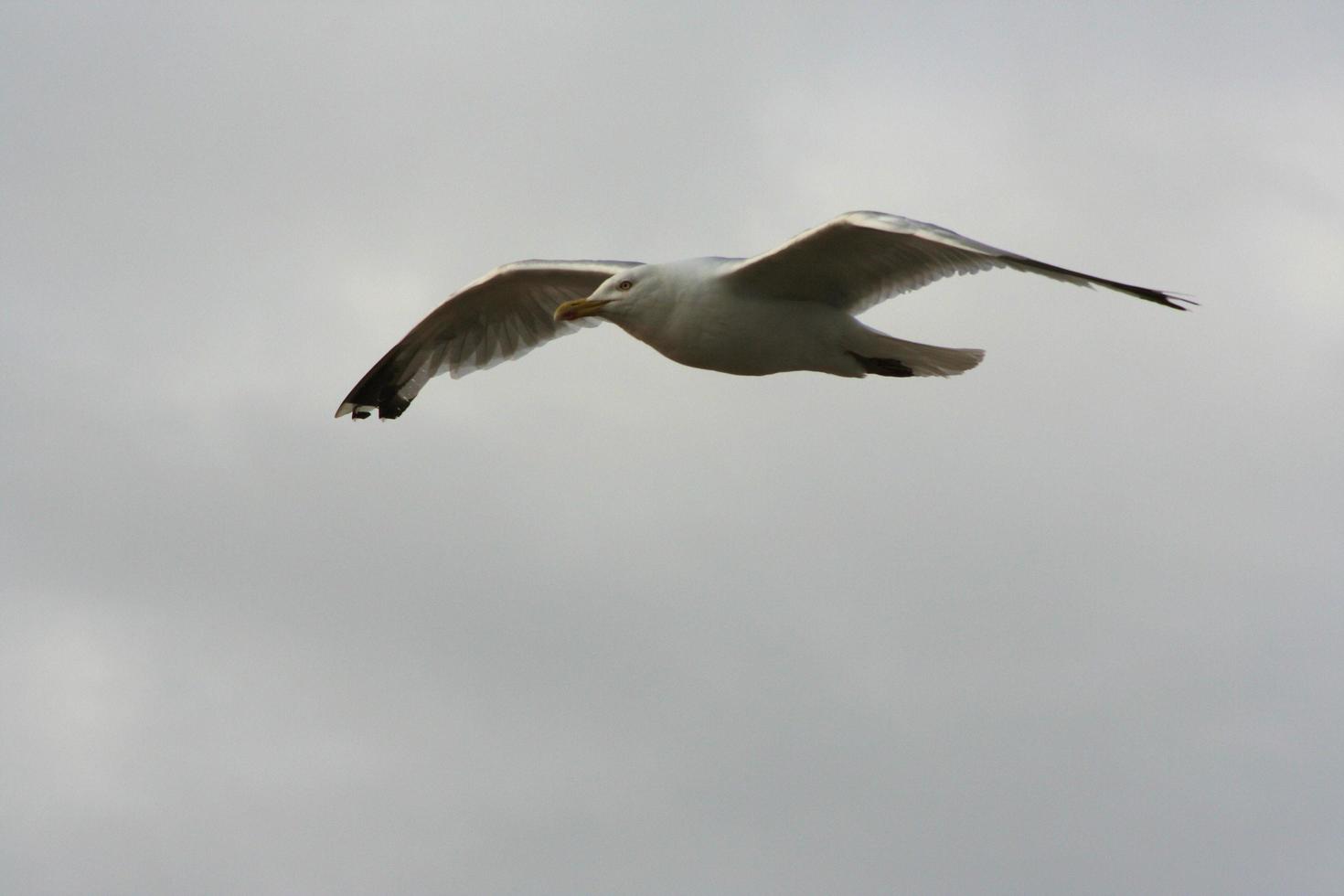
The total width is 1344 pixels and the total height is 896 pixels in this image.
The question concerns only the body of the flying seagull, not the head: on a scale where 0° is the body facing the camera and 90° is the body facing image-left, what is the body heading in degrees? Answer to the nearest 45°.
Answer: approximately 45°
